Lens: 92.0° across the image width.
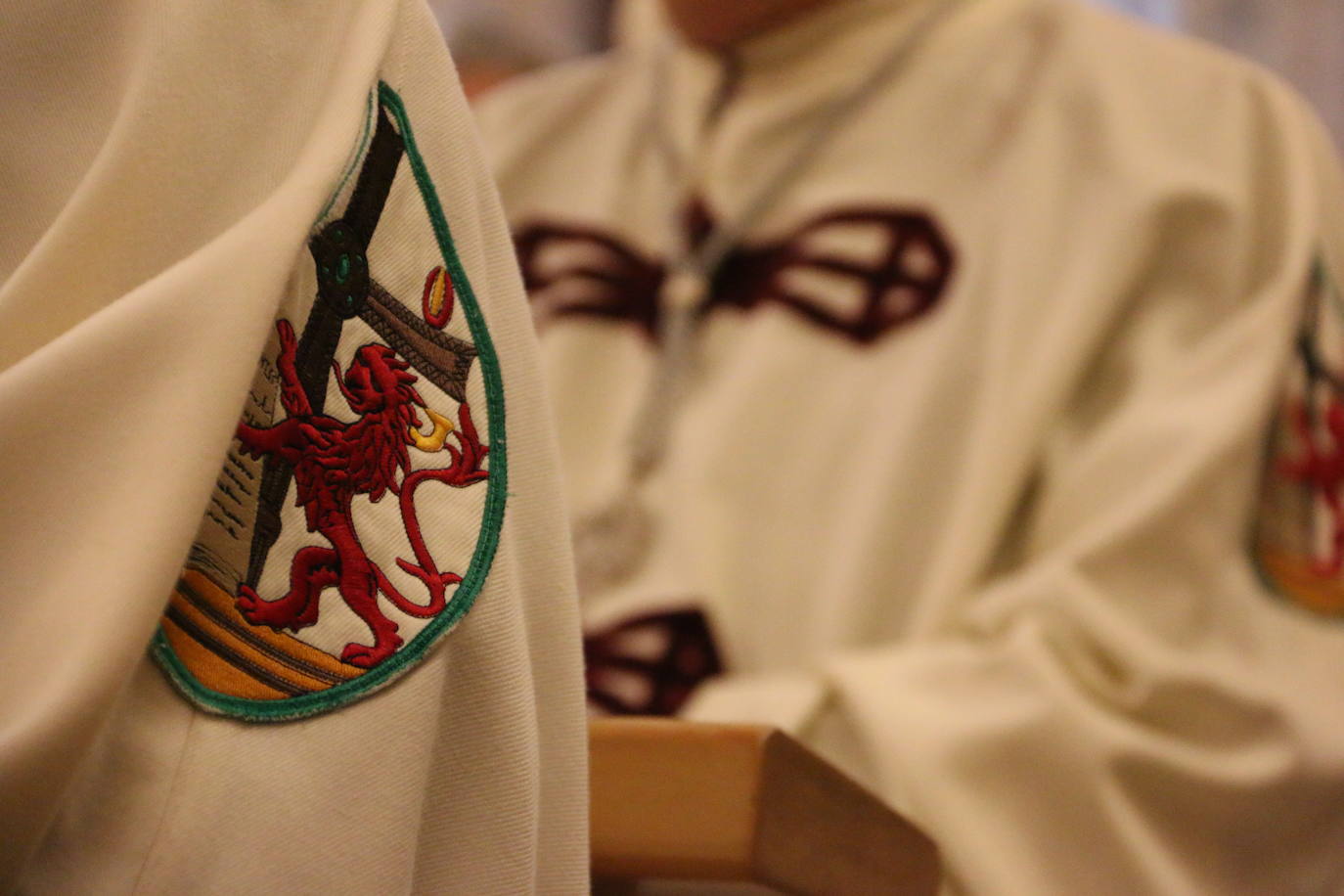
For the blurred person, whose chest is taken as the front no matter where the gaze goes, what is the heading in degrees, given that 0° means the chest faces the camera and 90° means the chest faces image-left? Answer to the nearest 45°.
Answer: approximately 45°
